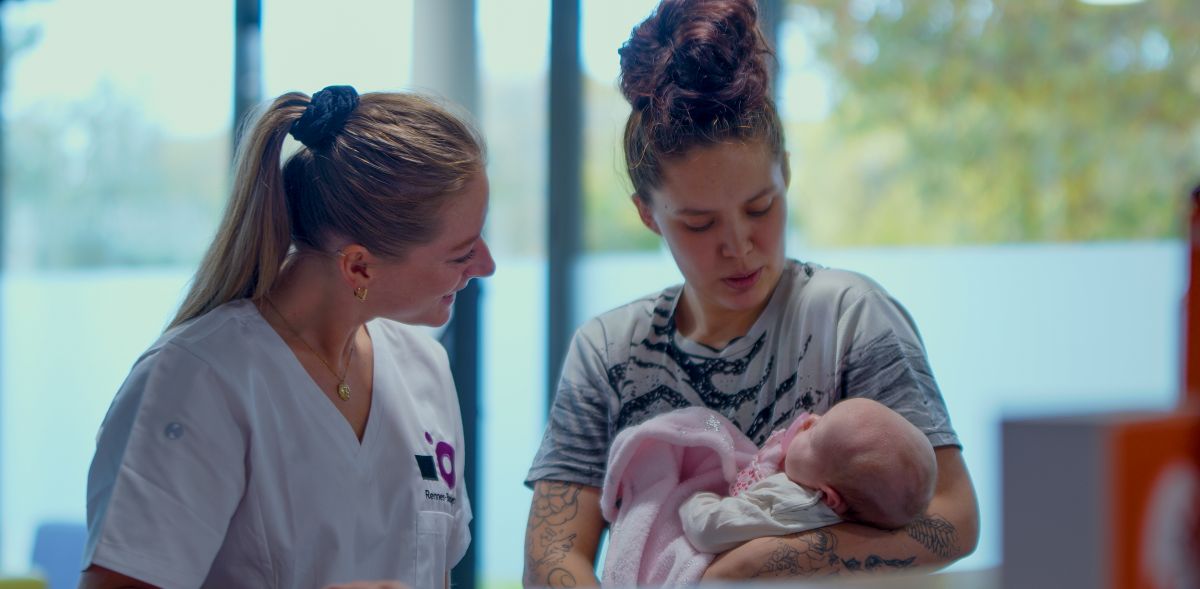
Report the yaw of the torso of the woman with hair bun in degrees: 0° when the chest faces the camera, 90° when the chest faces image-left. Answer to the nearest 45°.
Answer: approximately 0°

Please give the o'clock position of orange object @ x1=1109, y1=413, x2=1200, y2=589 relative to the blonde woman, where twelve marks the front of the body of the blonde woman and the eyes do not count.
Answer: The orange object is roughly at 1 o'clock from the blonde woman.

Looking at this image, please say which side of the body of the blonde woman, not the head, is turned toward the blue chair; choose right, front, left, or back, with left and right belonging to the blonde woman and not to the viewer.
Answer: back

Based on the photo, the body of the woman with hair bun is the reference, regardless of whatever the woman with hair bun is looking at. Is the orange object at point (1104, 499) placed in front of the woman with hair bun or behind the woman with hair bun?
in front

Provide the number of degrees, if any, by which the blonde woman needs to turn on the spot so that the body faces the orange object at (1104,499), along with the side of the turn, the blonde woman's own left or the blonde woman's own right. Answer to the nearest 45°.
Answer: approximately 45° to the blonde woman's own right

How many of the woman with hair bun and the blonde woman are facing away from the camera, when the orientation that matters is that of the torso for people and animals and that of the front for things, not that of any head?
0

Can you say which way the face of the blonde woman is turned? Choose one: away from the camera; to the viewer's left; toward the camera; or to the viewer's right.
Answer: to the viewer's right

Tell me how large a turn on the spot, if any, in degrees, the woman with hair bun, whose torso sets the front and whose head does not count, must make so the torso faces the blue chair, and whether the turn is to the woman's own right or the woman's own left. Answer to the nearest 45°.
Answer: approximately 90° to the woman's own right
